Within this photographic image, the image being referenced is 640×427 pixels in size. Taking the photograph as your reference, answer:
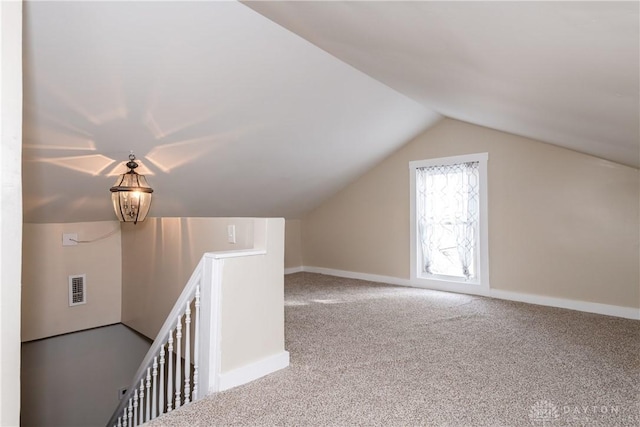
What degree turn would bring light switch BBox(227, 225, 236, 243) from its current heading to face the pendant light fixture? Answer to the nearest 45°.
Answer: approximately 90° to its right

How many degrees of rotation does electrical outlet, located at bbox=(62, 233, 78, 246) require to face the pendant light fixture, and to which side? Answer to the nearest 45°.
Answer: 0° — it already faces it

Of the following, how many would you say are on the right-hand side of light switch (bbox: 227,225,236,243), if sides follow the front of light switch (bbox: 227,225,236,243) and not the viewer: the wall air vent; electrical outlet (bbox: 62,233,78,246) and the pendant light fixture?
3

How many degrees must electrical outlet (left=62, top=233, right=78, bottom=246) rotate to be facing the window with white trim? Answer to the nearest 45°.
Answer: approximately 45° to its left

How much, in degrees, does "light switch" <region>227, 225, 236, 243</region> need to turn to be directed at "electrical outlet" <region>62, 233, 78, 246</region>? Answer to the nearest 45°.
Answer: approximately 90° to its right

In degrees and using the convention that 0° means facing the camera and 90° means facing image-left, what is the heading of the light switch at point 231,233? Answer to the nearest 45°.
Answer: approximately 45°

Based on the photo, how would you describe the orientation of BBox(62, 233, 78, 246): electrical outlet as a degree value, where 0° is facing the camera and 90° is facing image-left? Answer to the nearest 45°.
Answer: approximately 0°

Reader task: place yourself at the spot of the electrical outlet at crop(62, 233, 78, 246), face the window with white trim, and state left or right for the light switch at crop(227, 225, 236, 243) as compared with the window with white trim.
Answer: right

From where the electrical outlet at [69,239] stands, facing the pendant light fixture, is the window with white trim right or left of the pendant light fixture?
left

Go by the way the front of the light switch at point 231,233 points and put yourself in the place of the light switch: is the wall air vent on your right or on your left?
on your right
